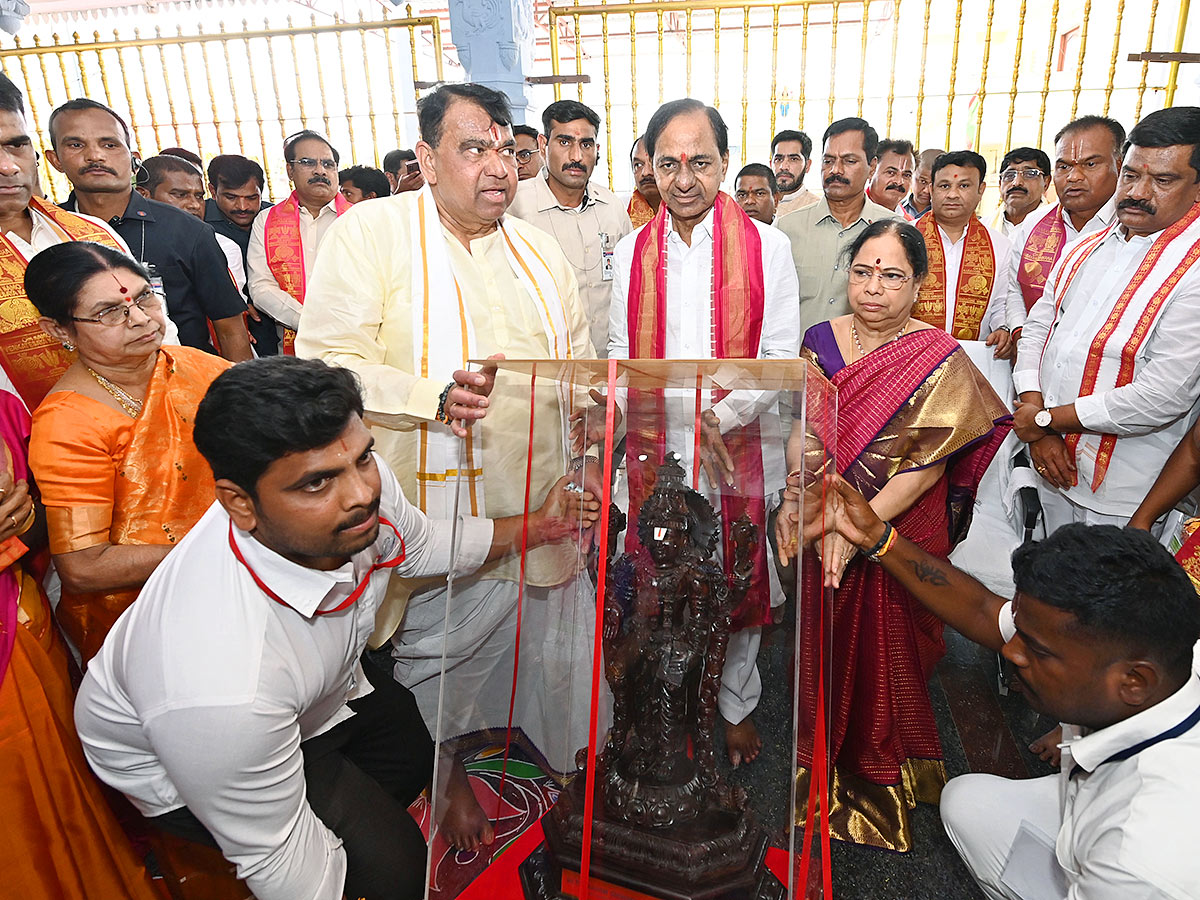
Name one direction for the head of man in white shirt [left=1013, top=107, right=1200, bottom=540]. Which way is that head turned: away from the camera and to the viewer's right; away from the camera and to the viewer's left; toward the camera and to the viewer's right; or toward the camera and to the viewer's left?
toward the camera and to the viewer's left

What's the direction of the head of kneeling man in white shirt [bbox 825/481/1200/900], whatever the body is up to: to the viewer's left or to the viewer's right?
to the viewer's left

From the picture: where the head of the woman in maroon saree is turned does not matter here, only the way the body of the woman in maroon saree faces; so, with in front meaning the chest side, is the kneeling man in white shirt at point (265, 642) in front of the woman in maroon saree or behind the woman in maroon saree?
in front

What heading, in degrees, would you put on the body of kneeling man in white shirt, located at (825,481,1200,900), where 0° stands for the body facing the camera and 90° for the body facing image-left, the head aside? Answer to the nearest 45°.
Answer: approximately 90°

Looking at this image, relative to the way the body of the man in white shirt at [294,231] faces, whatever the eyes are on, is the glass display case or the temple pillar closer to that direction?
the glass display case

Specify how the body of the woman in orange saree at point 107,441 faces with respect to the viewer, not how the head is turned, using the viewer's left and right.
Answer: facing the viewer and to the right of the viewer

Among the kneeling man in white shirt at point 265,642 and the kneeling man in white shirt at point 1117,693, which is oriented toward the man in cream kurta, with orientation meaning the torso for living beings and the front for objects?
the kneeling man in white shirt at point 1117,693

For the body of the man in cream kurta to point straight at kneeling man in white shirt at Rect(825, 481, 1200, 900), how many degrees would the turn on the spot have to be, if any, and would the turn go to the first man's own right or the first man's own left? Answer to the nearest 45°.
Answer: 0° — they already face them

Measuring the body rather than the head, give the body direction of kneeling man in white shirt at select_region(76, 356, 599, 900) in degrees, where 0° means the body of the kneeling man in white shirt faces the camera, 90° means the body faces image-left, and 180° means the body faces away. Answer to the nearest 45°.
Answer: approximately 315°

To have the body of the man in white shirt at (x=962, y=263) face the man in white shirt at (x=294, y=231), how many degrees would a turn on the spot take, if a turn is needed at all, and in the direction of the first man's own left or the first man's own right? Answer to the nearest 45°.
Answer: approximately 90° to the first man's own right

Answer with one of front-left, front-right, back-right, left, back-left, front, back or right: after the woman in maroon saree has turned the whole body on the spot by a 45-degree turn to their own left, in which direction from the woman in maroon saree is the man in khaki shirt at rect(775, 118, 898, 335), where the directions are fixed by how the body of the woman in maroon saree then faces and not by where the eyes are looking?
back

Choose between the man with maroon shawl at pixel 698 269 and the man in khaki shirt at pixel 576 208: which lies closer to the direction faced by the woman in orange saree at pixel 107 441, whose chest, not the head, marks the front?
the man with maroon shawl

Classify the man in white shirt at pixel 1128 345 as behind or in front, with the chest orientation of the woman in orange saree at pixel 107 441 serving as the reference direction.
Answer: in front

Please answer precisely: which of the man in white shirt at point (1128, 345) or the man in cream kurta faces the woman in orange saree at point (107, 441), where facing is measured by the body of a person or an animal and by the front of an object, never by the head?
the man in white shirt

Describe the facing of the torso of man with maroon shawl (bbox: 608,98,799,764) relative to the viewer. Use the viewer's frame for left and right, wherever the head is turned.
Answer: facing the viewer
